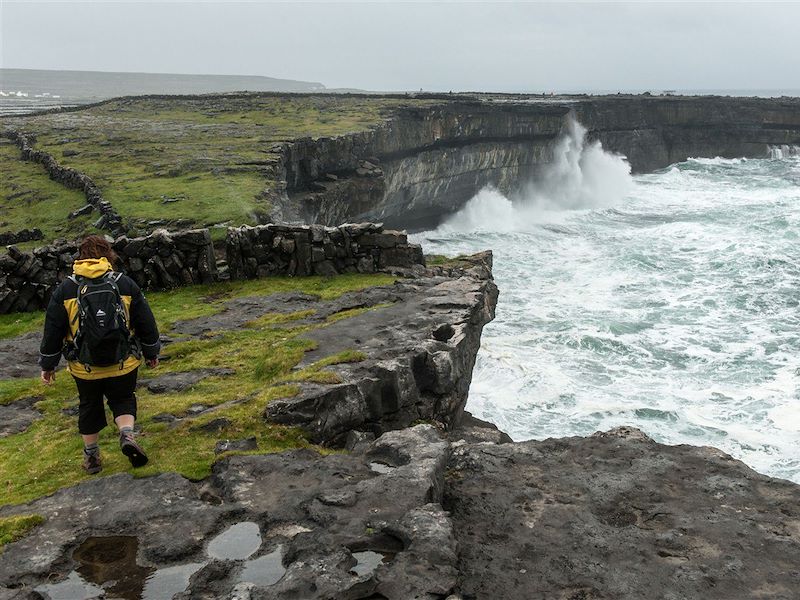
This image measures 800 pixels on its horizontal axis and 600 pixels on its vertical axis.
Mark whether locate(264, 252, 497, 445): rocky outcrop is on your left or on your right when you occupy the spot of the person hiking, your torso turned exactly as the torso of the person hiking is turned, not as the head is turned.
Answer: on your right

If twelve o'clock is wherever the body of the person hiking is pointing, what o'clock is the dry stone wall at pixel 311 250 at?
The dry stone wall is roughly at 1 o'clock from the person hiking.

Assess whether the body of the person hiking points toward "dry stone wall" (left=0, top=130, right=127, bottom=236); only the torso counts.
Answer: yes

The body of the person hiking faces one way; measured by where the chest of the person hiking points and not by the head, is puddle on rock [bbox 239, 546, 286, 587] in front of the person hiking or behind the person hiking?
behind

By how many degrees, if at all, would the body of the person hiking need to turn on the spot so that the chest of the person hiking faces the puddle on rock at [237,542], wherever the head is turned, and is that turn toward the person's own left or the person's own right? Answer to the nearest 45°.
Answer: approximately 135° to the person's own right

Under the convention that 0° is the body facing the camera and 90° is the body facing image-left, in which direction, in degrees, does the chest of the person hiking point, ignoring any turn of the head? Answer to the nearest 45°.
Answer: approximately 180°

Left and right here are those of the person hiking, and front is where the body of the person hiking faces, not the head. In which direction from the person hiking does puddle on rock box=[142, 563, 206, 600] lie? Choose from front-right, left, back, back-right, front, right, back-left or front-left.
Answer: back

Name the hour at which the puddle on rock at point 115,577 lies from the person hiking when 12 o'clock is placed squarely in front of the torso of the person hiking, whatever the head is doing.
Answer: The puddle on rock is roughly at 6 o'clock from the person hiking.

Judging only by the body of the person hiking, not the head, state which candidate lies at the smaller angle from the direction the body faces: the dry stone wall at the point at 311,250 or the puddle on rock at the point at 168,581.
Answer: the dry stone wall

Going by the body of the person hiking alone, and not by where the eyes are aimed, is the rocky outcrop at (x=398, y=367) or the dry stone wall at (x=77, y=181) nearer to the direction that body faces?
the dry stone wall
